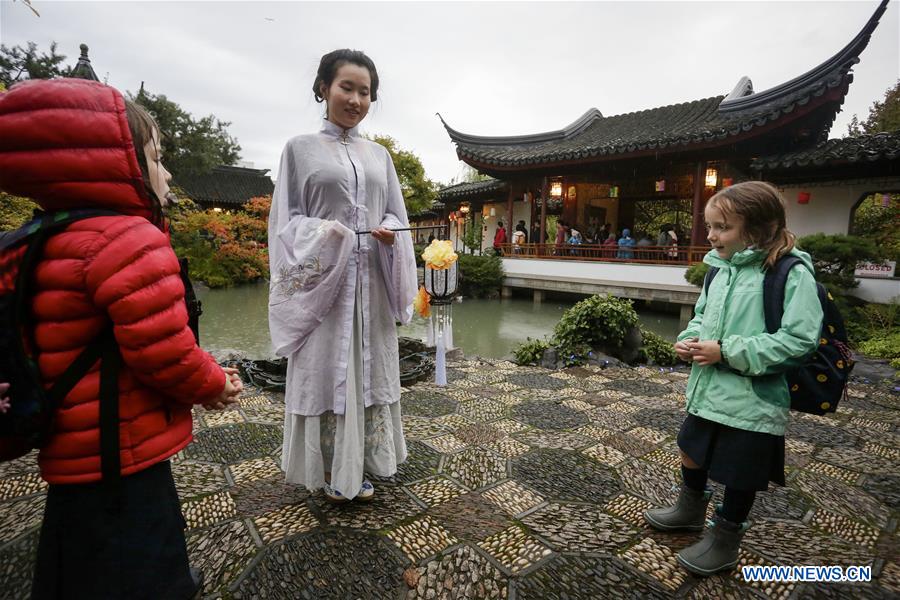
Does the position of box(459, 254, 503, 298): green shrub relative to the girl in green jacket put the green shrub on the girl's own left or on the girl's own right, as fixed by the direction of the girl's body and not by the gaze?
on the girl's own right

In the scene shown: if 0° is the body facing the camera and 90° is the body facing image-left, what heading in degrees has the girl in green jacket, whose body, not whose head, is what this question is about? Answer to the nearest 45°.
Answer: approximately 45°

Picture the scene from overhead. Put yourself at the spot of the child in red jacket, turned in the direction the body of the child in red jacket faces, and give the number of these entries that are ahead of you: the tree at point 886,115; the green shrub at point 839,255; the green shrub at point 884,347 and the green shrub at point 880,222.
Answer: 4

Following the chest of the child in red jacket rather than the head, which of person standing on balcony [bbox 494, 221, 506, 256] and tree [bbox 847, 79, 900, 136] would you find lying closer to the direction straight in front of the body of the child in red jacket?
the tree

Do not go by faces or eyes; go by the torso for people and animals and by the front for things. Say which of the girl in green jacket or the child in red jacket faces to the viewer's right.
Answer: the child in red jacket

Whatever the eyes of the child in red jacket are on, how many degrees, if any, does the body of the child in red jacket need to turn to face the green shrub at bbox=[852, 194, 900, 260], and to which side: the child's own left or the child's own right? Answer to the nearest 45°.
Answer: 0° — they already face it

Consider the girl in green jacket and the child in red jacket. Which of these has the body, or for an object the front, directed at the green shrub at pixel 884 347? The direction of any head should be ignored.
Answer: the child in red jacket

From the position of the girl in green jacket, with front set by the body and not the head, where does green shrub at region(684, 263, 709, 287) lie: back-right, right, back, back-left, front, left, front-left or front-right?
back-right

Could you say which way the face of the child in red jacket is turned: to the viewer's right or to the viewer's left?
to the viewer's right

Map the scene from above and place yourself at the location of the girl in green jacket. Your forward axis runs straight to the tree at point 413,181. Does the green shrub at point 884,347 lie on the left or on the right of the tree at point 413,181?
right

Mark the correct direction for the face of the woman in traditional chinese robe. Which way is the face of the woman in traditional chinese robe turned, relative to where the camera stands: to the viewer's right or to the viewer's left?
to the viewer's right

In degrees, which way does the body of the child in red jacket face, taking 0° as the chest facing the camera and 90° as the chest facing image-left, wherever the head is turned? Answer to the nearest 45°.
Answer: approximately 270°

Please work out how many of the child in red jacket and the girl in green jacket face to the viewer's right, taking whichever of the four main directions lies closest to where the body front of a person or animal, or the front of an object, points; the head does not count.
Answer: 1

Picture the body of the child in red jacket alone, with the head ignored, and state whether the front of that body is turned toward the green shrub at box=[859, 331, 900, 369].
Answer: yes
